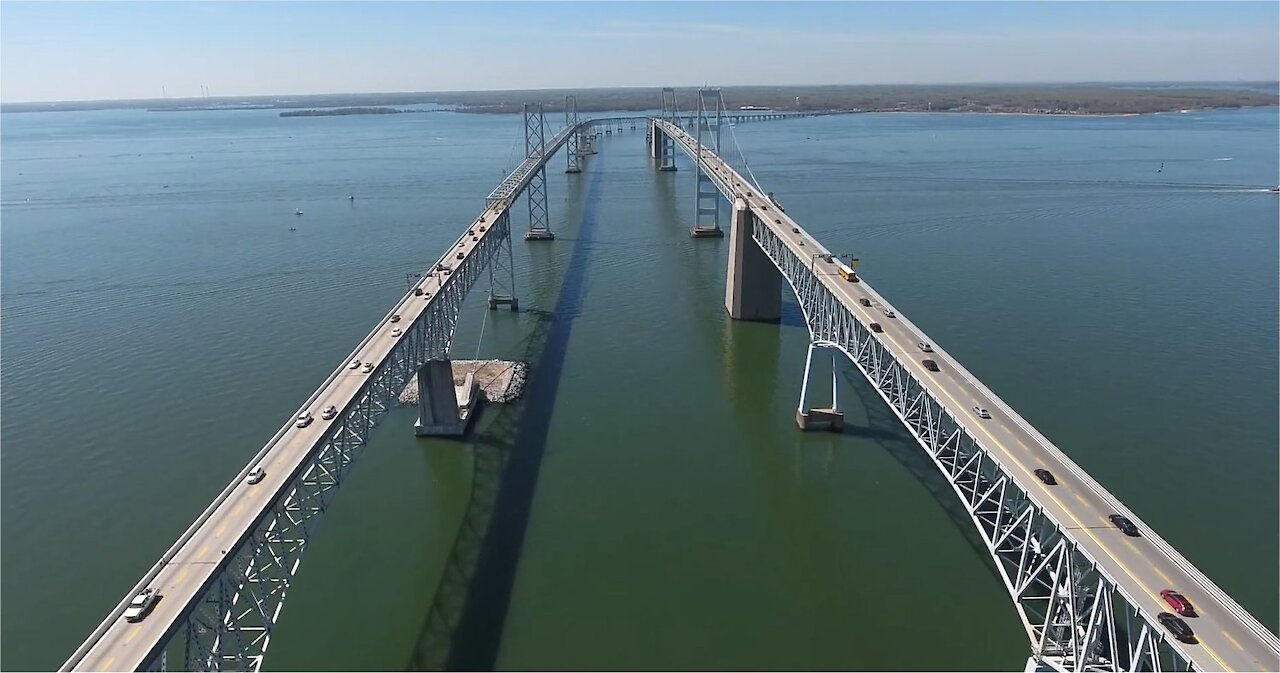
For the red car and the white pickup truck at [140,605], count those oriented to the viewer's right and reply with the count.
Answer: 0

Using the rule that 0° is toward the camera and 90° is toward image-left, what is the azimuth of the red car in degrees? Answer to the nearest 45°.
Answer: approximately 135°

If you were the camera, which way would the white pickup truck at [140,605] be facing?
facing the viewer and to the left of the viewer

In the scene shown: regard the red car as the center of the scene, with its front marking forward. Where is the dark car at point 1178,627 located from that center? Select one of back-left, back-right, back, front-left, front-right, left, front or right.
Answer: back-left

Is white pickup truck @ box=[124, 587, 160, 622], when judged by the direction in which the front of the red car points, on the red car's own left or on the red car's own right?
on the red car's own left

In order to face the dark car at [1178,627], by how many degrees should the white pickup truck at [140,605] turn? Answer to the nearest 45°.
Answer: approximately 90° to its left

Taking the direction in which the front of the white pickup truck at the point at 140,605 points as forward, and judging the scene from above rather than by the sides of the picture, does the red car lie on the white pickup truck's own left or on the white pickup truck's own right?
on the white pickup truck's own left
